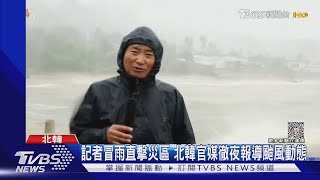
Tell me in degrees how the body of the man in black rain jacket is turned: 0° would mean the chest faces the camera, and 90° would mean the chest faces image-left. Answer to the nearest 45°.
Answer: approximately 0°
